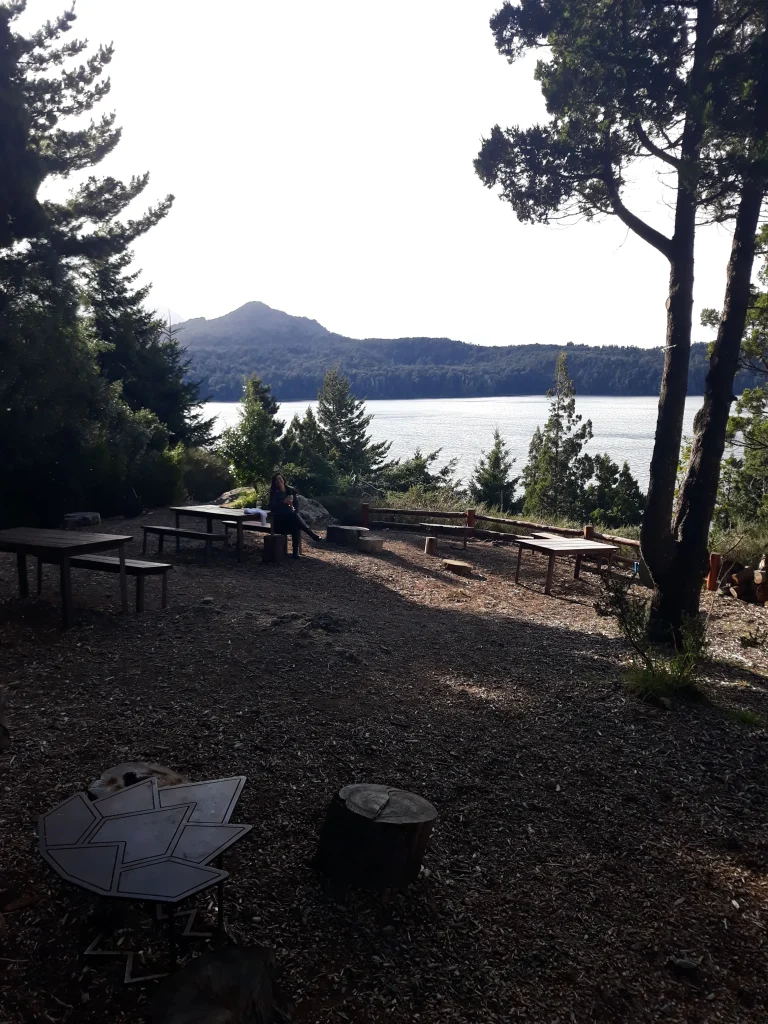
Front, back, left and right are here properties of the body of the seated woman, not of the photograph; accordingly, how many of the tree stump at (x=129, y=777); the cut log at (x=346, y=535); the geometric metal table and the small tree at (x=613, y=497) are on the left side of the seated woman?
2

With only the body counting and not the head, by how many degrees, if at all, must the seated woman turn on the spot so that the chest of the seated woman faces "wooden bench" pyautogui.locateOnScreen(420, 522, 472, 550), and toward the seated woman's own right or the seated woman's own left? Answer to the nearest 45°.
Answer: approximately 90° to the seated woman's own left

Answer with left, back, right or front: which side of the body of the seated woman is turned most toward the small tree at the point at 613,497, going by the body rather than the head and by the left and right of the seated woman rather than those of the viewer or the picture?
left

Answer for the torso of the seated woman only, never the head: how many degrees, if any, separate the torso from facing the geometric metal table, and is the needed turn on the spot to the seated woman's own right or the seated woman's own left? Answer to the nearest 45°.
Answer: approximately 45° to the seated woman's own right

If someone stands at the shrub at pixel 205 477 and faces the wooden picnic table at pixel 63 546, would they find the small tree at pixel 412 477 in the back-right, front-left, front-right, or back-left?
back-left

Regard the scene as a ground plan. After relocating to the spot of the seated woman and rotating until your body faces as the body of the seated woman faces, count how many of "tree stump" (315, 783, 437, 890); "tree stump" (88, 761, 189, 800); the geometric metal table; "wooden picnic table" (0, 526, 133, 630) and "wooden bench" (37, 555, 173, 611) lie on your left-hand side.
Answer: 0

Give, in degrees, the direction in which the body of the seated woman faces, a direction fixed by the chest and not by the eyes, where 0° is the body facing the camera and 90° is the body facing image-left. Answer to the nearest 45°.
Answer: approximately 315°

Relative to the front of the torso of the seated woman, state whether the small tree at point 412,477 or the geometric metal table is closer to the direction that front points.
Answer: the geometric metal table

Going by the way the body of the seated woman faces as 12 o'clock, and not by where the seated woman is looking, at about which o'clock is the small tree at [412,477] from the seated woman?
The small tree is roughly at 8 o'clock from the seated woman.

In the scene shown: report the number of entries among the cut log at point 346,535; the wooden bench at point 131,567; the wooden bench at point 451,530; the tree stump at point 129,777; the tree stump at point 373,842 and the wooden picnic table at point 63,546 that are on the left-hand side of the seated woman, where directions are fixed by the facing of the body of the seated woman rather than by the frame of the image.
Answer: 2

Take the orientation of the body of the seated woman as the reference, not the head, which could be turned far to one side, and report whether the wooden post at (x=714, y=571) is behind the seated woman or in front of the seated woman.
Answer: in front

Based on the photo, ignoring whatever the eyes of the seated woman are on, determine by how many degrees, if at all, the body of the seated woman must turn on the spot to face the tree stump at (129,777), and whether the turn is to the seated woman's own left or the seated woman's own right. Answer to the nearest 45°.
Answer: approximately 45° to the seated woman's own right

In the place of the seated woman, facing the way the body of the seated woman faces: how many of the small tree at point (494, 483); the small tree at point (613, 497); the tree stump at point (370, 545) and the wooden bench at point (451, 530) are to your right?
0

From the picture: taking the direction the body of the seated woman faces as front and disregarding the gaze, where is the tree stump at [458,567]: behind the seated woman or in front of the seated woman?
in front

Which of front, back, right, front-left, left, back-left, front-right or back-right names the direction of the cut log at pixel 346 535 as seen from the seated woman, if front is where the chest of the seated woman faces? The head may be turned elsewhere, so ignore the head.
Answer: left

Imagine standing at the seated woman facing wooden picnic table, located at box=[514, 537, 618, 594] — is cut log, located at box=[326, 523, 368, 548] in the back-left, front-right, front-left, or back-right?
front-left
